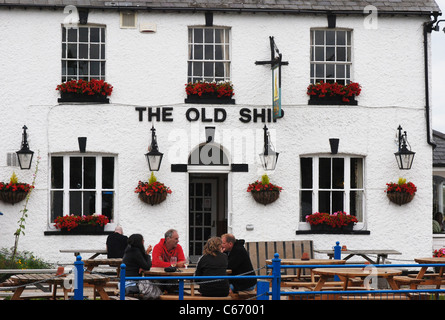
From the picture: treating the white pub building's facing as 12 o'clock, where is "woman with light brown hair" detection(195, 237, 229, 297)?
The woman with light brown hair is roughly at 12 o'clock from the white pub building.

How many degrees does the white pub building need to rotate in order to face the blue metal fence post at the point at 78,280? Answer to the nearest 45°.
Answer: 0° — it already faces it

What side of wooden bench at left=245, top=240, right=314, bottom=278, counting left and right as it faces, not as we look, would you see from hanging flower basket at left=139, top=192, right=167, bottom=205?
right

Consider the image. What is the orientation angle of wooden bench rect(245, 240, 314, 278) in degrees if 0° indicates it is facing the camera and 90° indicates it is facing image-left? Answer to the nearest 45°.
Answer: approximately 0°

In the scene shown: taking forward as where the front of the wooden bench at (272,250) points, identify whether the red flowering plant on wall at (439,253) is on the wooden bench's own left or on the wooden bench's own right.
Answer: on the wooden bench's own left

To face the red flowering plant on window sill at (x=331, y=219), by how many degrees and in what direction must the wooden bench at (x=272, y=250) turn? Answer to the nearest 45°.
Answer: approximately 135° to its left

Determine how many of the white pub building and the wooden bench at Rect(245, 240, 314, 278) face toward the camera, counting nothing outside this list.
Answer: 2

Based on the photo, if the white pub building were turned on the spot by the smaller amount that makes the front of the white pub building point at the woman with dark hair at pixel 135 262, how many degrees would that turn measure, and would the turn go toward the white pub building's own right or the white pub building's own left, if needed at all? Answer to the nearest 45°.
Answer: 0° — it already faces them

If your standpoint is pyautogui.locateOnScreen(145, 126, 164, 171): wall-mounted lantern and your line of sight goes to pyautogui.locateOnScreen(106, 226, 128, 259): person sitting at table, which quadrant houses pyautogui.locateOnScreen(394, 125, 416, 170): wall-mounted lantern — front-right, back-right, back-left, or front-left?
back-left

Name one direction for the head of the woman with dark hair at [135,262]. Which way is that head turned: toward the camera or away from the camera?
away from the camera

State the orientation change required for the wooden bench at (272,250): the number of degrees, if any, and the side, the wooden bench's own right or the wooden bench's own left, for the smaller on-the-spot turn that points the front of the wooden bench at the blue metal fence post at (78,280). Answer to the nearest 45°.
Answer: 0° — it already faces it

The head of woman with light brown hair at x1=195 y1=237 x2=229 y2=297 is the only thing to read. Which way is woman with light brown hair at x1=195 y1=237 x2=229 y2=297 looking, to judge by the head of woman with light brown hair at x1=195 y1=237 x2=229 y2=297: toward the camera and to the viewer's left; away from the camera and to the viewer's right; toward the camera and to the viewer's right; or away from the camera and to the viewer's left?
away from the camera and to the viewer's right
